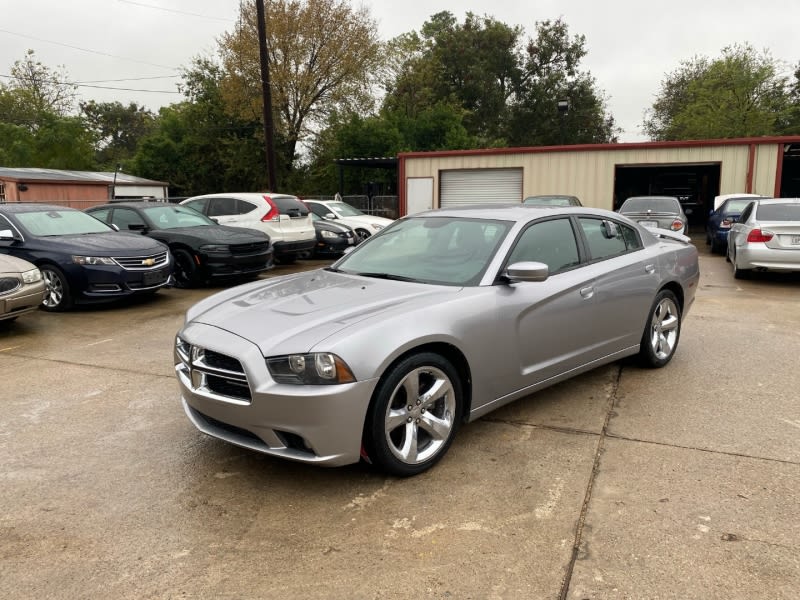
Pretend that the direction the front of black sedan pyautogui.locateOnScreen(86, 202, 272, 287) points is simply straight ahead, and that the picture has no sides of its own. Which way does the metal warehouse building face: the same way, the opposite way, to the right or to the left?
to the right

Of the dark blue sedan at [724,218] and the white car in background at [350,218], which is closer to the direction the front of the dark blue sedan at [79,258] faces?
the dark blue sedan

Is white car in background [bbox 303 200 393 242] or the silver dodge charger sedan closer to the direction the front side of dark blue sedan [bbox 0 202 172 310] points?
the silver dodge charger sedan

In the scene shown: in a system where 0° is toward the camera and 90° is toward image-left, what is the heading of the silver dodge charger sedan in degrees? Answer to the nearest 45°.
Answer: approximately 45°

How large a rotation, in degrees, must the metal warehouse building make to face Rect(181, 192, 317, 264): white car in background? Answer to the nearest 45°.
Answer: approximately 45° to its right

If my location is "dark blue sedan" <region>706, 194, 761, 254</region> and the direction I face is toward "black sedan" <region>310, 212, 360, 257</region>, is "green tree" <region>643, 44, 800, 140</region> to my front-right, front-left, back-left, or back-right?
back-right

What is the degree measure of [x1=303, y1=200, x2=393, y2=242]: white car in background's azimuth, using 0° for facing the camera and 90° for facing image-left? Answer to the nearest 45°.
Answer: approximately 315°

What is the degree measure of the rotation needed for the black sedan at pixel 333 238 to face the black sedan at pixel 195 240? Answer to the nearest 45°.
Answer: approximately 90° to its right

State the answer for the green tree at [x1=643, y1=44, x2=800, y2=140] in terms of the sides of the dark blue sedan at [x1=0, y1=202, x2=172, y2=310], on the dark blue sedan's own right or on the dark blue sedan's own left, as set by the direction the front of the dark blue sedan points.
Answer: on the dark blue sedan's own left

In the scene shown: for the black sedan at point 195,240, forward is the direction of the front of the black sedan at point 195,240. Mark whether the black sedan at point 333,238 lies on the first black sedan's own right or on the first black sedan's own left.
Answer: on the first black sedan's own left

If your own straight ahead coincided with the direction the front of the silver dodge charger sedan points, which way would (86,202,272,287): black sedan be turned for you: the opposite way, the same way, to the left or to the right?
to the left
